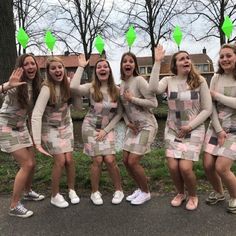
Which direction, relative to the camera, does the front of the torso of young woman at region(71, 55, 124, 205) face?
toward the camera

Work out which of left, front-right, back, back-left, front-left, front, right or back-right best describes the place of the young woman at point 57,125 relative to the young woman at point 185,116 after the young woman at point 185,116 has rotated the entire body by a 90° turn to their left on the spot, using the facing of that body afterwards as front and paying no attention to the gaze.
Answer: back

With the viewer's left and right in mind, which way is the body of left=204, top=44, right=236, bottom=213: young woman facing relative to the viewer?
facing the viewer

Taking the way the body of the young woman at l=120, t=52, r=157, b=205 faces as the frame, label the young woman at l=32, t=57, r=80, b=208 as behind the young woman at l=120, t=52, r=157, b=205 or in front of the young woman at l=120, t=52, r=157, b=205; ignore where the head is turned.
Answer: in front

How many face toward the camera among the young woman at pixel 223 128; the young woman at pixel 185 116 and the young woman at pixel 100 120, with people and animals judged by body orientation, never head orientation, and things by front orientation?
3

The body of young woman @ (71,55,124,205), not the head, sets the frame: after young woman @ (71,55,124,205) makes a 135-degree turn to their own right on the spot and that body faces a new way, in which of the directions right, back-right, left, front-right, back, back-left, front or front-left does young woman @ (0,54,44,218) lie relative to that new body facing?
front-left

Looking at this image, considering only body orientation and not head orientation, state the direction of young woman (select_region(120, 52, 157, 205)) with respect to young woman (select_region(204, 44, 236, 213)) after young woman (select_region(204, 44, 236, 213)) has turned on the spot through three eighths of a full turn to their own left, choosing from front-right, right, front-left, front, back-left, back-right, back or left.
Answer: back-left

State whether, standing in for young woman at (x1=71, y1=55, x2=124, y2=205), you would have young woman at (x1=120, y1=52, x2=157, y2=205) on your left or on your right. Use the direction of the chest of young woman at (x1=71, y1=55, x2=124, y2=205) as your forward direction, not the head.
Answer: on your left

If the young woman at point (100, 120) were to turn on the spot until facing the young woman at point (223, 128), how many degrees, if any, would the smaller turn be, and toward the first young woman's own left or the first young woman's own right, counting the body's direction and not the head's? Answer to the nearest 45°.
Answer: approximately 90° to the first young woman's own left

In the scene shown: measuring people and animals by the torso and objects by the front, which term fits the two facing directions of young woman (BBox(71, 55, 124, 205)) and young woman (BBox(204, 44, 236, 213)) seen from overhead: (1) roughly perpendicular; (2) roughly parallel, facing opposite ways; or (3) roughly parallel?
roughly parallel

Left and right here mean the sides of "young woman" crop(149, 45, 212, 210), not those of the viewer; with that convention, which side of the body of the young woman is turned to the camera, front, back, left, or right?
front

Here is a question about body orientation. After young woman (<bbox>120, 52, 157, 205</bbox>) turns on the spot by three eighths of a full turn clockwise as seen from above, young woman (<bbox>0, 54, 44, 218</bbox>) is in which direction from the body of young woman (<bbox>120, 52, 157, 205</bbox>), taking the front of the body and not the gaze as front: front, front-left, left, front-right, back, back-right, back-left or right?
left

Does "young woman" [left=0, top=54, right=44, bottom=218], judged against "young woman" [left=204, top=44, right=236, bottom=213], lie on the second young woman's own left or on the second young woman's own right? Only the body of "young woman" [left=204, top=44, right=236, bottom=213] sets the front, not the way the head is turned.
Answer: on the second young woman's own right

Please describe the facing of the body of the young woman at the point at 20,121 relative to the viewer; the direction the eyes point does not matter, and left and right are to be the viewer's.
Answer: facing the viewer and to the right of the viewer
